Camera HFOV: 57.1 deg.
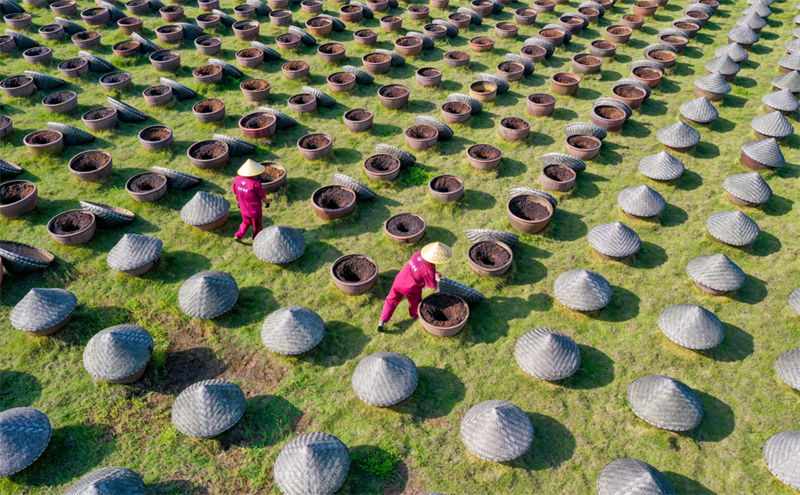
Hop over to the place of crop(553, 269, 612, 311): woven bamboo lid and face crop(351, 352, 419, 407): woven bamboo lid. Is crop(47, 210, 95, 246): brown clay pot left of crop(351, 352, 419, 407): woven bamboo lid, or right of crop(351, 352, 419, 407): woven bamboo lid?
right

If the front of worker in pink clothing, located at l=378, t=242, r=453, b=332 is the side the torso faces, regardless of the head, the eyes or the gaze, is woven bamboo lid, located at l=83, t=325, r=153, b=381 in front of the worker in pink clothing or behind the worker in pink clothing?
behind

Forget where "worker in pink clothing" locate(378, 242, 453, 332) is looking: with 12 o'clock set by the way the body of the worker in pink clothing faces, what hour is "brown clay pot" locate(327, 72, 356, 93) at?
The brown clay pot is roughly at 10 o'clock from the worker in pink clothing.

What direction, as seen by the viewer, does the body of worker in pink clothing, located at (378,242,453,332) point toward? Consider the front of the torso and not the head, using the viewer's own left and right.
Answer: facing away from the viewer and to the right of the viewer

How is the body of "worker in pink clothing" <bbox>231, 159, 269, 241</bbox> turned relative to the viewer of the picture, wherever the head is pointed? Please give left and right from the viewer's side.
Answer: facing away from the viewer and to the right of the viewer

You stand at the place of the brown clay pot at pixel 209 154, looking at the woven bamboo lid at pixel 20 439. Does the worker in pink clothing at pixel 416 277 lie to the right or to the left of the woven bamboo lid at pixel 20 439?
left
